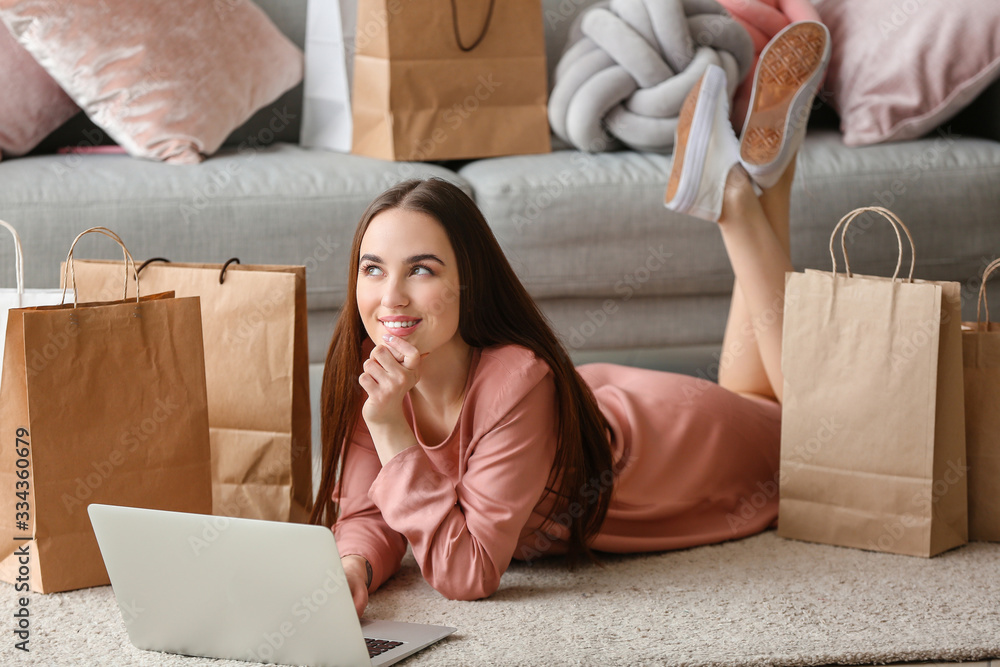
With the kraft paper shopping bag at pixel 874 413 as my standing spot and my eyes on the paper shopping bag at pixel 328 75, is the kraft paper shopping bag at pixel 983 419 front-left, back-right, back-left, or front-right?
back-right

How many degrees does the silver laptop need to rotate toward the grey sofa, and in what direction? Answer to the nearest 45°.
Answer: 0° — it already faces it

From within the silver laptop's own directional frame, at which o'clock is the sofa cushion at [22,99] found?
The sofa cushion is roughly at 10 o'clock from the silver laptop.

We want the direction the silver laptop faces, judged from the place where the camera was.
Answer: facing away from the viewer and to the right of the viewer

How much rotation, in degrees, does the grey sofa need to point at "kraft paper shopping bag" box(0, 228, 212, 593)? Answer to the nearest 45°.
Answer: approximately 45° to its right

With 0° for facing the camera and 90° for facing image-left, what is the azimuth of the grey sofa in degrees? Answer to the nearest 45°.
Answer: approximately 0°

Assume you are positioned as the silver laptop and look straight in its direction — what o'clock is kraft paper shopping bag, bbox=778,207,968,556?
The kraft paper shopping bag is roughly at 1 o'clock from the silver laptop.

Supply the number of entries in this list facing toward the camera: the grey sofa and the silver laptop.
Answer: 1

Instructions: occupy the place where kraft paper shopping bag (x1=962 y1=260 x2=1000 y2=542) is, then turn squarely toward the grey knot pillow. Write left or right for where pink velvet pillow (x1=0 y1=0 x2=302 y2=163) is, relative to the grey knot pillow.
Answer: left
